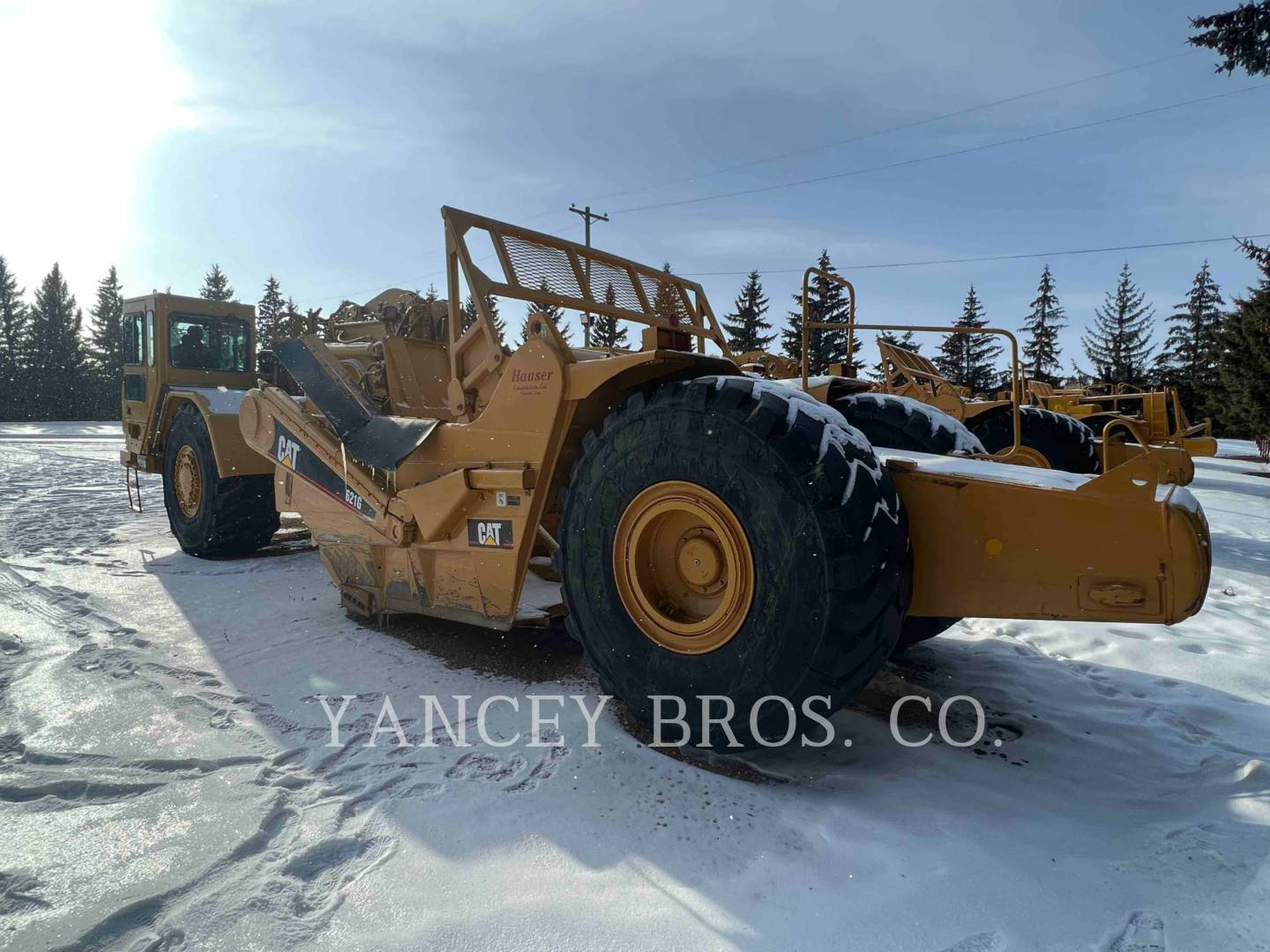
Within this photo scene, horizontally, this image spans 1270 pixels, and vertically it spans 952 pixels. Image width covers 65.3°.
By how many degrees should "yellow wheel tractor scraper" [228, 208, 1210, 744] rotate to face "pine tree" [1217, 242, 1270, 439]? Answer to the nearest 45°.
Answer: approximately 90° to its right

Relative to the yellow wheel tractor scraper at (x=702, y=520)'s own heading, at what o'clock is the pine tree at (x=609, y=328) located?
The pine tree is roughly at 1 o'clock from the yellow wheel tractor scraper.

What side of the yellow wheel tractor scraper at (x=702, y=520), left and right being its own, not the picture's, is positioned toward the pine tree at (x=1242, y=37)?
right

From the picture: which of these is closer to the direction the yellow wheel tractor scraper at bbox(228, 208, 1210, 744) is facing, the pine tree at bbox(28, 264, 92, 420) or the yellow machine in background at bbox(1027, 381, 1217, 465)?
the pine tree

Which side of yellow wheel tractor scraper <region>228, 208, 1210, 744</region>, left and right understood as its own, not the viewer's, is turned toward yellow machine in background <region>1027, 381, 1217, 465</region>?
right

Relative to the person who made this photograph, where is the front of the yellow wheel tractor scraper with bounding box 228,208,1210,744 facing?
facing away from the viewer and to the left of the viewer

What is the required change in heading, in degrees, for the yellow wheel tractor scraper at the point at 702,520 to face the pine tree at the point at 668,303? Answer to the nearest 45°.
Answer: approximately 45° to its right

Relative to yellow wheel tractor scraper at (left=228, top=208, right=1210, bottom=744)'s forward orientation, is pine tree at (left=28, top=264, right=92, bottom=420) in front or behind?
in front
